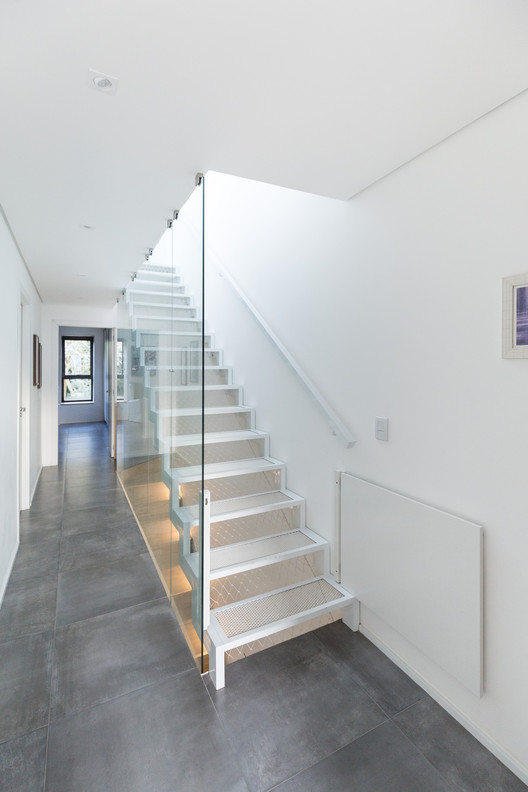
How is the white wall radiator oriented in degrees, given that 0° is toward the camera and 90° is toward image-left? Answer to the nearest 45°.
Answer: approximately 45°

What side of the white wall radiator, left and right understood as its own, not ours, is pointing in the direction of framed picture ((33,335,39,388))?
right

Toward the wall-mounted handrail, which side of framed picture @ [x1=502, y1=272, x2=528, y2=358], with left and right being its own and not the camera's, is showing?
right

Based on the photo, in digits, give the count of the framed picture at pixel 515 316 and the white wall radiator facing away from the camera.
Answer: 0

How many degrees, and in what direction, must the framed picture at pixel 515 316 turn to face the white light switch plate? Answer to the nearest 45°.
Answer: approximately 90° to its right

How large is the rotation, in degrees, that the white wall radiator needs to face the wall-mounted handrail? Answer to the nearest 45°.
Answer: approximately 90° to its right

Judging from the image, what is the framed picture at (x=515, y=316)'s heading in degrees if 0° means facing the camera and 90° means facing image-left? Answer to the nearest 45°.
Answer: approximately 45°

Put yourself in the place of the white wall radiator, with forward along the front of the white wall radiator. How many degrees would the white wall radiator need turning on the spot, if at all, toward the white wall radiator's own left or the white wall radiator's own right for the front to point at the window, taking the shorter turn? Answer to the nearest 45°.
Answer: approximately 90° to the white wall radiator's own right
